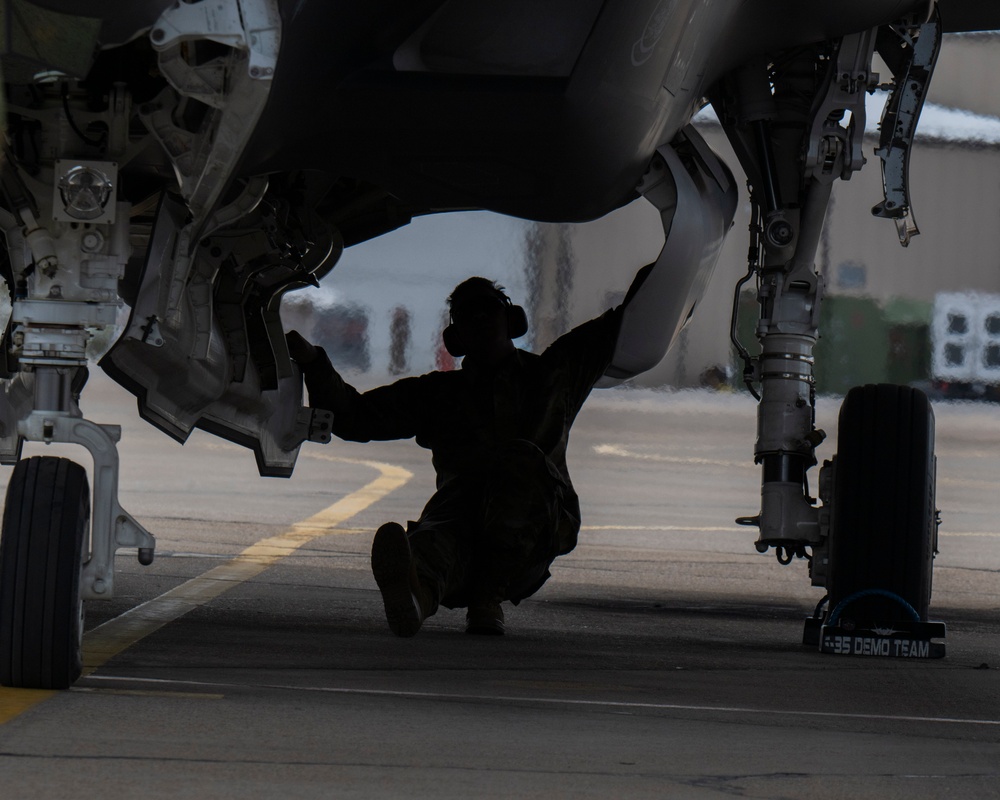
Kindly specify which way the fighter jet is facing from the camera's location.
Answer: facing the viewer
